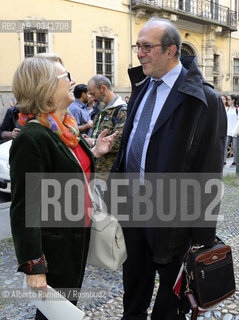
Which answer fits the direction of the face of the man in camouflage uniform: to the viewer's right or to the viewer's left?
to the viewer's left

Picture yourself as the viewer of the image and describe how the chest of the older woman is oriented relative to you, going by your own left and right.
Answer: facing to the right of the viewer

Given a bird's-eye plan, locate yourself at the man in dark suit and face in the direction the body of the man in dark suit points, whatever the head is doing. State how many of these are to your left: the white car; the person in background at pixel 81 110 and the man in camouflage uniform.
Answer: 0

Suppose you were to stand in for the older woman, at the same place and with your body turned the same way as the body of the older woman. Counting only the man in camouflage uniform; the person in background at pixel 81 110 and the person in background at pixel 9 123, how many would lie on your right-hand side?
0

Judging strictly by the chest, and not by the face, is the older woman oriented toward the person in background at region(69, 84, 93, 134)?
no

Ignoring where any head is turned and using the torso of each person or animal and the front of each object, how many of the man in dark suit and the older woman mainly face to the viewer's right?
1

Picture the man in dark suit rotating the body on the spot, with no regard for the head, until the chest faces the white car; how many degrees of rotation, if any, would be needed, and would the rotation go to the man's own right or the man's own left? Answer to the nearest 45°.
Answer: approximately 90° to the man's own right

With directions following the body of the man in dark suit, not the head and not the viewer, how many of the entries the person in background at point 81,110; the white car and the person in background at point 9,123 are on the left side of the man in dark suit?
0

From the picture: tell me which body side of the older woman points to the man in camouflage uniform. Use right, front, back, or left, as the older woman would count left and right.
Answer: left

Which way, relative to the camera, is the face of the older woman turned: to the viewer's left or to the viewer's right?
to the viewer's right
